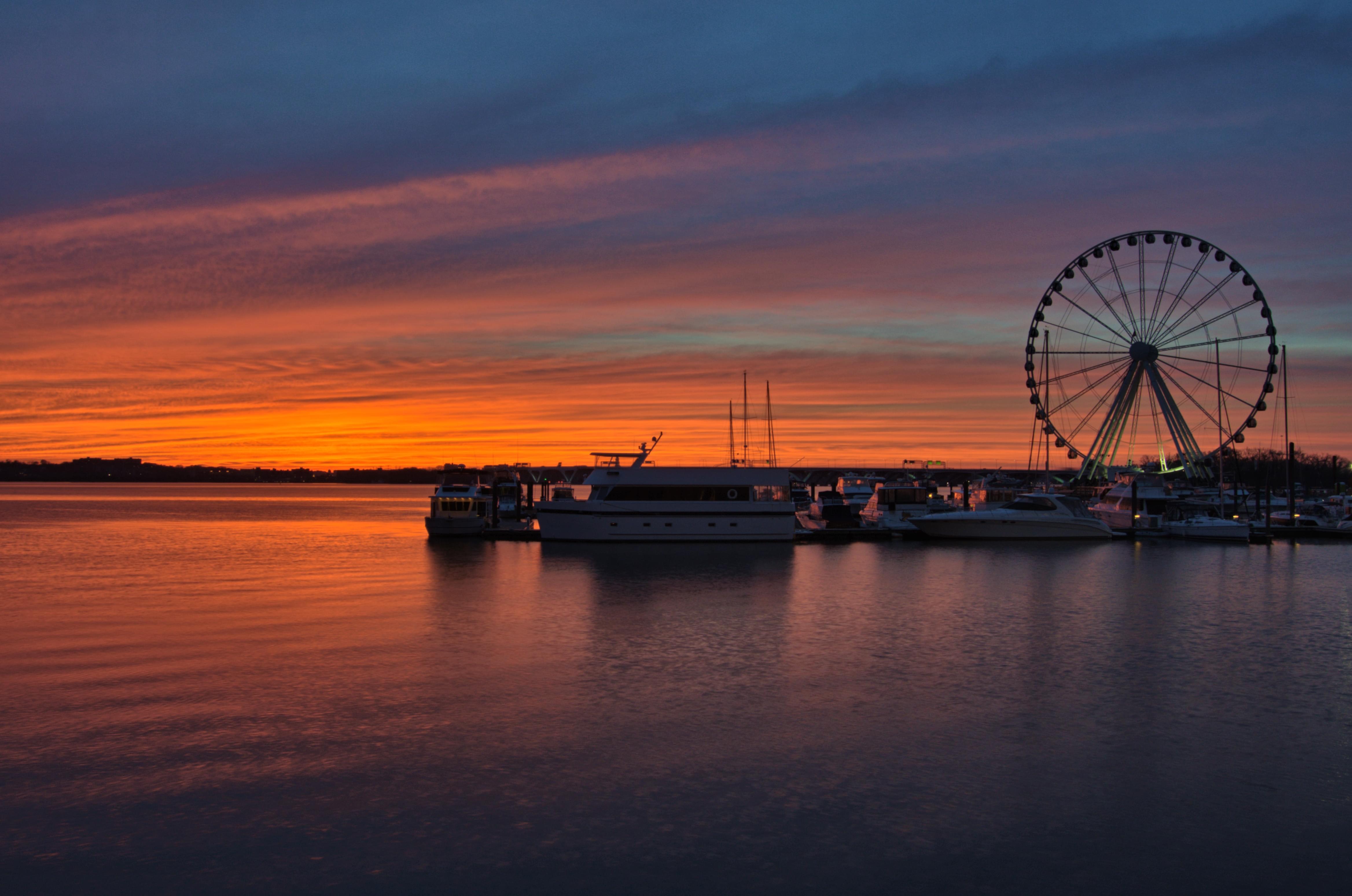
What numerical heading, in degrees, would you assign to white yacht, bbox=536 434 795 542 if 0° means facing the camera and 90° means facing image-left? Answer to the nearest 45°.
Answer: approximately 90°
